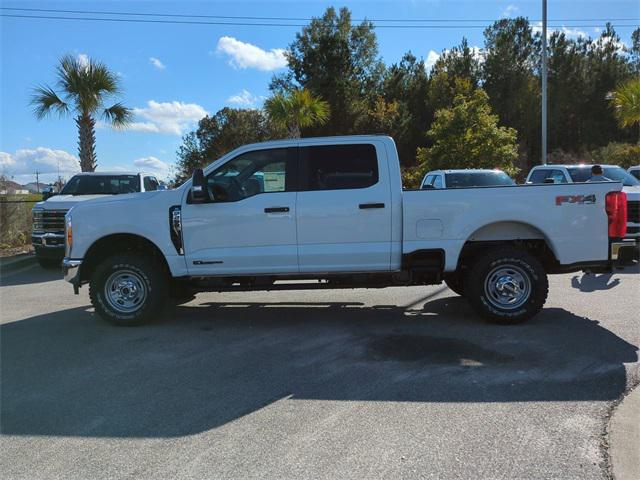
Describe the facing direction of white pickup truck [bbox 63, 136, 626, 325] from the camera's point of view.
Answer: facing to the left of the viewer

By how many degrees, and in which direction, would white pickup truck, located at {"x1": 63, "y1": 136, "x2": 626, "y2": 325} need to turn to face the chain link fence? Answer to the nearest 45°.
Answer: approximately 45° to its right

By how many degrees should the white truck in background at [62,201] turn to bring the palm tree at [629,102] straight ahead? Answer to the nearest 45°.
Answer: approximately 135° to its left

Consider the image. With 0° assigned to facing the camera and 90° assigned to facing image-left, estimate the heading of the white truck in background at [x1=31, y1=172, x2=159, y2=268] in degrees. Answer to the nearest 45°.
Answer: approximately 45°

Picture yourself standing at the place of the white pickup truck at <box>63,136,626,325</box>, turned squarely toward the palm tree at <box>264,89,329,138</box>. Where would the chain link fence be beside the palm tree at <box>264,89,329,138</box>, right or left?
left

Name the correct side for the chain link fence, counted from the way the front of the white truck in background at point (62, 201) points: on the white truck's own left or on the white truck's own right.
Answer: on the white truck's own right

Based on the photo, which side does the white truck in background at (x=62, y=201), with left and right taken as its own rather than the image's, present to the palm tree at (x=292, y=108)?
back

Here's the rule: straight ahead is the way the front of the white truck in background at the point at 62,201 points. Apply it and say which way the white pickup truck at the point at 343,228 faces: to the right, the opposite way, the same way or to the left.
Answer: to the right

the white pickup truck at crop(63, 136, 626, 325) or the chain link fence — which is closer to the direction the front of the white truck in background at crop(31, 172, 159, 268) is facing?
the white pickup truck

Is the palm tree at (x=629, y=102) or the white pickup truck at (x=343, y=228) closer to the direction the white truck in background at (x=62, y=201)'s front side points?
the white pickup truck

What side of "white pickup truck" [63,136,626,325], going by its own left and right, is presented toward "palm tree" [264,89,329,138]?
right

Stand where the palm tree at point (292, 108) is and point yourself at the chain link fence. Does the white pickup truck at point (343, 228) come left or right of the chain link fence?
left

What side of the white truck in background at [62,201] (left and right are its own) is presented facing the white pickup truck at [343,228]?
left
